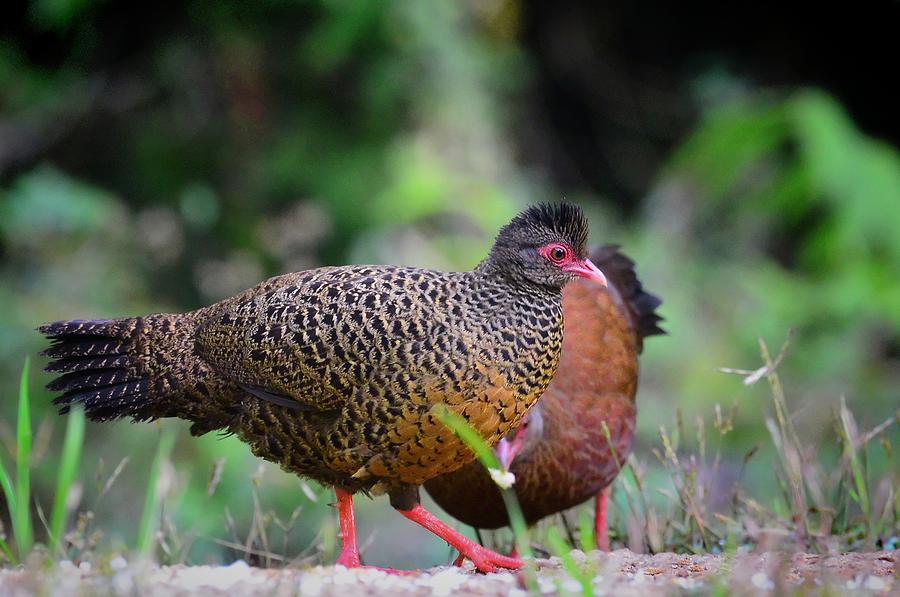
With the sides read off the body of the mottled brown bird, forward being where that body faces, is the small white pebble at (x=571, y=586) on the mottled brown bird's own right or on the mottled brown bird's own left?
on the mottled brown bird's own right

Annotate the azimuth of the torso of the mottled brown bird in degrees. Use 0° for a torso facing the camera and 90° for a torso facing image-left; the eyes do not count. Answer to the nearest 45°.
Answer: approximately 270°

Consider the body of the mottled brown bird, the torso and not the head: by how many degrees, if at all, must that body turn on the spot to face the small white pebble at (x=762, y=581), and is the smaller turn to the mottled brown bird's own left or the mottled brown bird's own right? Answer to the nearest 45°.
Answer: approximately 45° to the mottled brown bird's own right

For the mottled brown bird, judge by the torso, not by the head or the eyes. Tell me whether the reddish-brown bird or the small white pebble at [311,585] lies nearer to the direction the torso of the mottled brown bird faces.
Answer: the reddish-brown bird

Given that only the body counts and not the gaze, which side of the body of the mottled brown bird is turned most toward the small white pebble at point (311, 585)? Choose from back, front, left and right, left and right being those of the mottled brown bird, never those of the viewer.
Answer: right

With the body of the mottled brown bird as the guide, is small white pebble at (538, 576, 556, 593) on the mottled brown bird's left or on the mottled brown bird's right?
on the mottled brown bird's right

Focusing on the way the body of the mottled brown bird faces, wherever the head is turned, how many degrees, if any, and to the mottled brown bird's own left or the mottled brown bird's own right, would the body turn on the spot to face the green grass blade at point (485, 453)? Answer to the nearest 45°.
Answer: approximately 90° to the mottled brown bird's own right

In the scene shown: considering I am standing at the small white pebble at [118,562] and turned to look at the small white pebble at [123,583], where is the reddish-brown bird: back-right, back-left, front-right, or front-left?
back-left
